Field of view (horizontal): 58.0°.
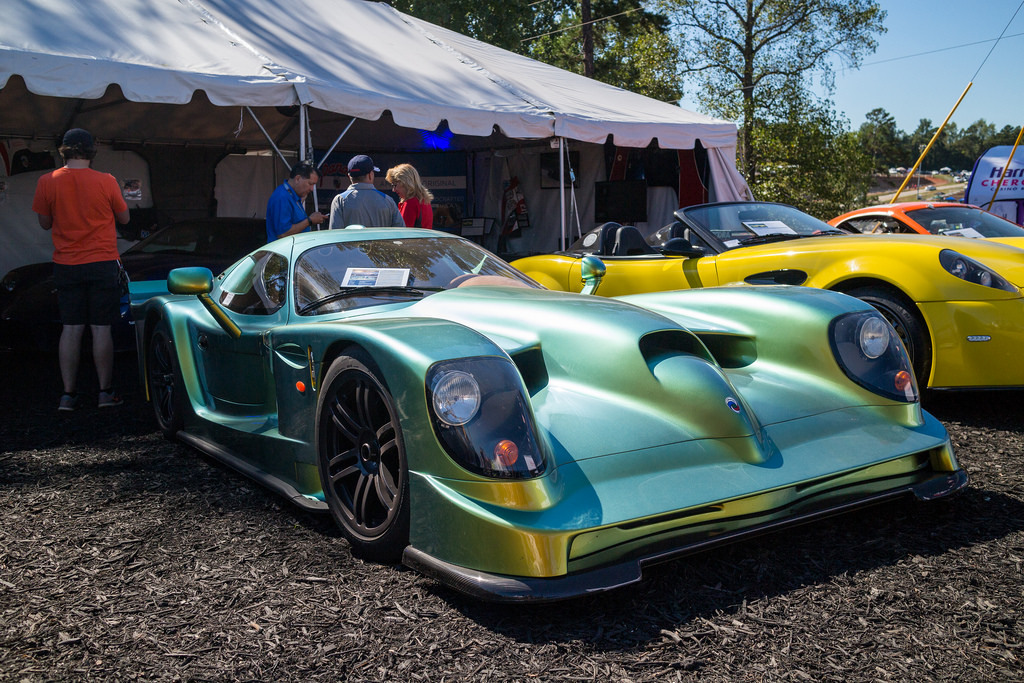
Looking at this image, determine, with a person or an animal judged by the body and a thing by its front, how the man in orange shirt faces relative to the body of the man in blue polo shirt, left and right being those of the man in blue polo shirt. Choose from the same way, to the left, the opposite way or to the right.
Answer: to the left

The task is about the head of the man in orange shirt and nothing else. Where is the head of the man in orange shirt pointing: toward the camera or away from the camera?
away from the camera

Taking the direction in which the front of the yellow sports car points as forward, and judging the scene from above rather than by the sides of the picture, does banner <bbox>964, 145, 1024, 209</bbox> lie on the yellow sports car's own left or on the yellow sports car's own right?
on the yellow sports car's own left

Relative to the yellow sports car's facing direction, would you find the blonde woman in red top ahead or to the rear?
to the rear

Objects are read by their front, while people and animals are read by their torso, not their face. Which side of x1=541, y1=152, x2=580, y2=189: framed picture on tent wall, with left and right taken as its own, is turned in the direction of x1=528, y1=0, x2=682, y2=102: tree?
back

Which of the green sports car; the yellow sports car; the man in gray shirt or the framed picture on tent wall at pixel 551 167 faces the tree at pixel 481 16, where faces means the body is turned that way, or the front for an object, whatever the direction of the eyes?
the man in gray shirt

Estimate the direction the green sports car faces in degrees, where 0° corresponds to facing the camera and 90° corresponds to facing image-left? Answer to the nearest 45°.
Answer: approximately 315°

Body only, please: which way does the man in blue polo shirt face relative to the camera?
to the viewer's right

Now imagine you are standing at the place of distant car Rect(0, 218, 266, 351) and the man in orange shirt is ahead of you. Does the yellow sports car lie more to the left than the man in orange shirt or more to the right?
left

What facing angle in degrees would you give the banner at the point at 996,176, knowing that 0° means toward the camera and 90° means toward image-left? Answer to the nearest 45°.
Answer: approximately 0°

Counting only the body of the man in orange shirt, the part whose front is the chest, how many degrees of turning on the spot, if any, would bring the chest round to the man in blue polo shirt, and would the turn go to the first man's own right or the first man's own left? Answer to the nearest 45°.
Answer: approximately 45° to the first man's own right

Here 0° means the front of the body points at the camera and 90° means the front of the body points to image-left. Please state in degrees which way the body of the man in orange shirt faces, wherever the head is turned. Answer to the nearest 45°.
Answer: approximately 180°

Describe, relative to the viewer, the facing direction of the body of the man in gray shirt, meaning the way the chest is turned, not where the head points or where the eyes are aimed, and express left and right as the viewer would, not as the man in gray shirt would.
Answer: facing away from the viewer

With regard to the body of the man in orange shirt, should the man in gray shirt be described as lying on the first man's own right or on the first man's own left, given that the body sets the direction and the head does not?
on the first man's own right
